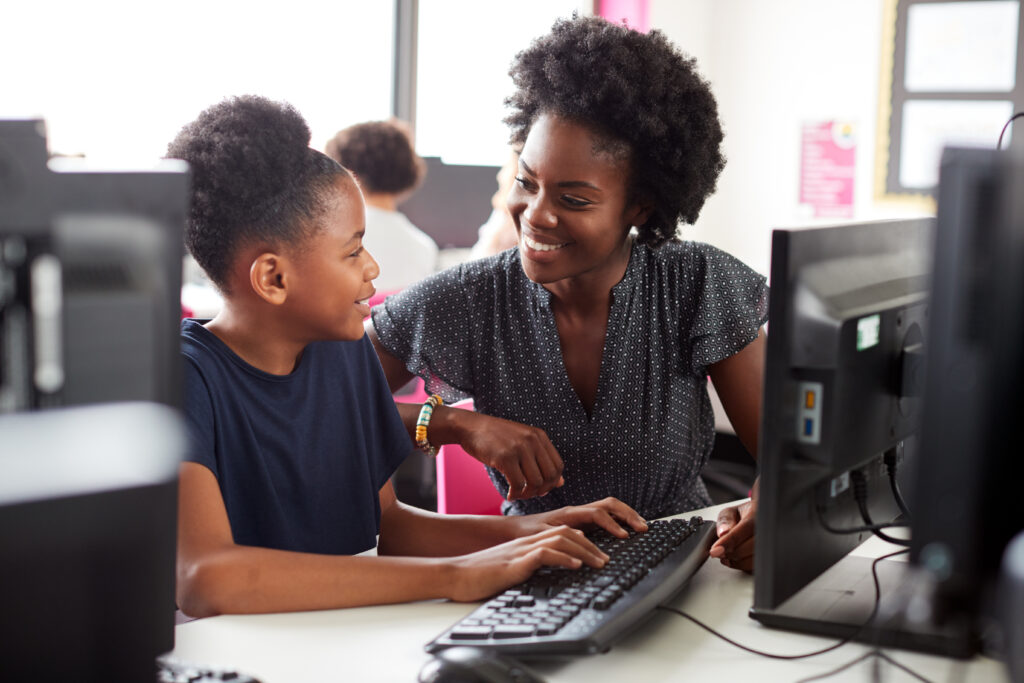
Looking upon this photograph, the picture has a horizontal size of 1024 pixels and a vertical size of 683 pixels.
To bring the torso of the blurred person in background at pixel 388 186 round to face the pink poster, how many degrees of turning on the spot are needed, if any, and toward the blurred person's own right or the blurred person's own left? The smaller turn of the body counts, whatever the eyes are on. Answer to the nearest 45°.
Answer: approximately 45° to the blurred person's own right

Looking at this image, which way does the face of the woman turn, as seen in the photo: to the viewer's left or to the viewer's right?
to the viewer's left

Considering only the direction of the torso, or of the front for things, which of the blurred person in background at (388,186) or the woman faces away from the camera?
the blurred person in background

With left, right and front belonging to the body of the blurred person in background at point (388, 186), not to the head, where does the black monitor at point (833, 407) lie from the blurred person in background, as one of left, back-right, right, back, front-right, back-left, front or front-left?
back

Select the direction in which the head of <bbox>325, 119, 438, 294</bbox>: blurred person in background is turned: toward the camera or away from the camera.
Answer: away from the camera

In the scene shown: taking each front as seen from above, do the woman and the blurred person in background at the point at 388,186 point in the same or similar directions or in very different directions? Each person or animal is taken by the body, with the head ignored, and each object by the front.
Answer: very different directions
